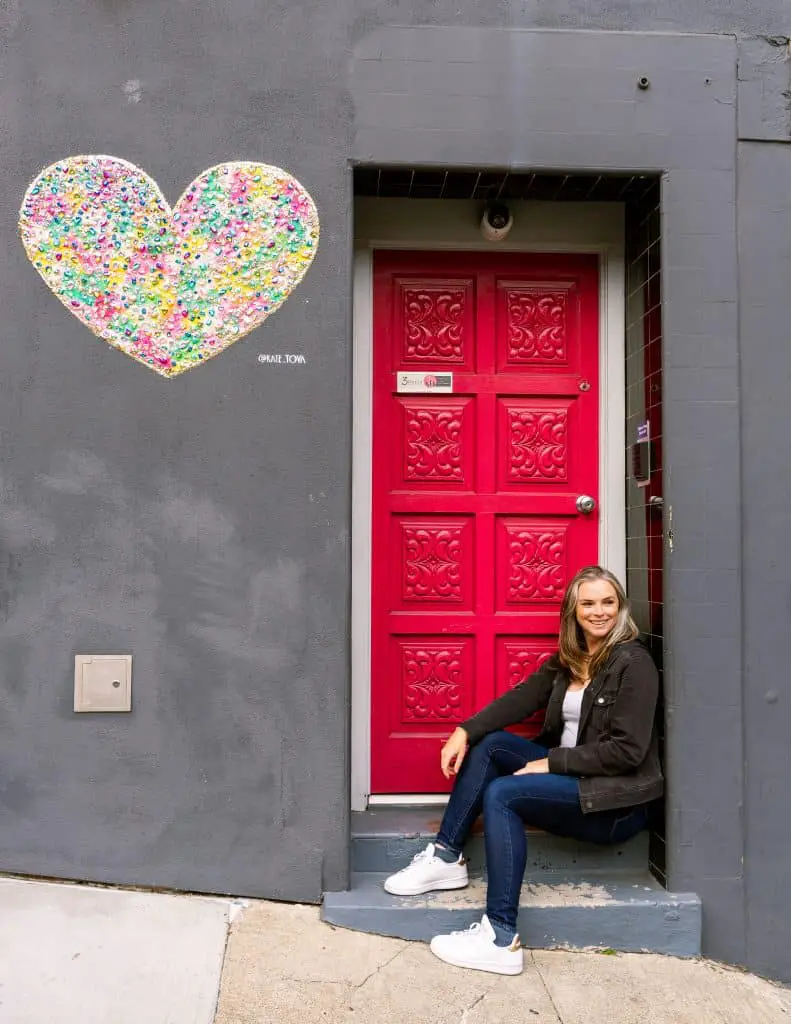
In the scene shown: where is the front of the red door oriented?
toward the camera

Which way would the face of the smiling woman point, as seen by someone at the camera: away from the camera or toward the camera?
toward the camera

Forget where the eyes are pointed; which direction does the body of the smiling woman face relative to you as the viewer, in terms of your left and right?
facing the viewer and to the left of the viewer

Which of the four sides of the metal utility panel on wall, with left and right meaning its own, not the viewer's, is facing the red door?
left

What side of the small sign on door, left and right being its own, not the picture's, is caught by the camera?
front

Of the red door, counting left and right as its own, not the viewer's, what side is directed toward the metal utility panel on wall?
right

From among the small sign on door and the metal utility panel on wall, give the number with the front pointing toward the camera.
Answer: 2

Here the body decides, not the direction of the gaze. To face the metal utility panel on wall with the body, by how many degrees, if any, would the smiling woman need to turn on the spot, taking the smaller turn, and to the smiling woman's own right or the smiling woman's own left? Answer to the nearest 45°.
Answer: approximately 45° to the smiling woman's own right
